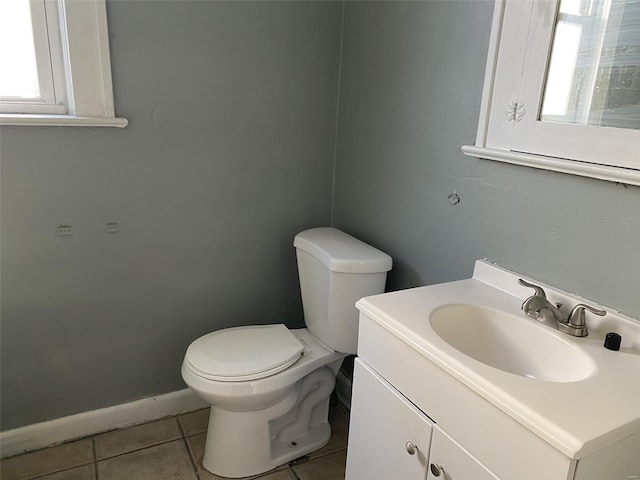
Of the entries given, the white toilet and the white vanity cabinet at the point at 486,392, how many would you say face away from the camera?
0

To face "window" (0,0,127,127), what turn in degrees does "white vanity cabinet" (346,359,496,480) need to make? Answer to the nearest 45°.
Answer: approximately 45° to its right

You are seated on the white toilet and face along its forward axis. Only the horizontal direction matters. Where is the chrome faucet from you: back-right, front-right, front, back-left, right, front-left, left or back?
left

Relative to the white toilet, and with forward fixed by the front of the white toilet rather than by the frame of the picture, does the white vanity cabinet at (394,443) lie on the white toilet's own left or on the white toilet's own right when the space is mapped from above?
on the white toilet's own left

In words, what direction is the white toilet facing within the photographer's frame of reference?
facing the viewer and to the left of the viewer

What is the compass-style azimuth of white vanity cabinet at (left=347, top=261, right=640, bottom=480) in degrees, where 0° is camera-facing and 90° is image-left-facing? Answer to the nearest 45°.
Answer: approximately 45°
